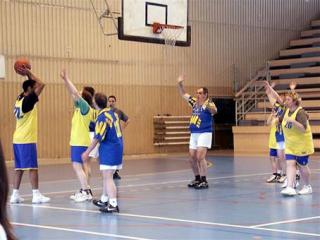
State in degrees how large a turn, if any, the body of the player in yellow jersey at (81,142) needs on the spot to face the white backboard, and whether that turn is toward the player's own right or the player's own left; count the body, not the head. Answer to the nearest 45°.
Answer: approximately 90° to the player's own right

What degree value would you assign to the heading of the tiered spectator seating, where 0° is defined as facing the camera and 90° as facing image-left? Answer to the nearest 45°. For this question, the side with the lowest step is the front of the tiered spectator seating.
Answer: approximately 45°

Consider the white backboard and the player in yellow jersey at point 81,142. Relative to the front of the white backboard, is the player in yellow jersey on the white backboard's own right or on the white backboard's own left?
on the white backboard's own right

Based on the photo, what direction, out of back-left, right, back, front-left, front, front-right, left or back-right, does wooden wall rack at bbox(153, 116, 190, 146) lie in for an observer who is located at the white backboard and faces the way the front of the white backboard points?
back-left

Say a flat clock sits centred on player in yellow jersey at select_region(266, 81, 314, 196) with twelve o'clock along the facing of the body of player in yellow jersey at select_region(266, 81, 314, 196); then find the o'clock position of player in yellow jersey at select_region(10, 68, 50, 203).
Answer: player in yellow jersey at select_region(10, 68, 50, 203) is roughly at 1 o'clock from player in yellow jersey at select_region(266, 81, 314, 196).

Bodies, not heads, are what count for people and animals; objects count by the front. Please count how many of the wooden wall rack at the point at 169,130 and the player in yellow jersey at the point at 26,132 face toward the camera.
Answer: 1

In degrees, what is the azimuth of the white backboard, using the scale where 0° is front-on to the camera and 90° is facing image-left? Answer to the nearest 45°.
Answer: approximately 315°

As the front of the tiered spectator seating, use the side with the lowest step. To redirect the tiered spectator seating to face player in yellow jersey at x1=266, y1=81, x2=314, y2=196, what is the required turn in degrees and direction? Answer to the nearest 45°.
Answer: approximately 45° to its left

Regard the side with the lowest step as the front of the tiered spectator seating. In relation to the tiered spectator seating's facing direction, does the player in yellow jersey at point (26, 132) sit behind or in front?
in front

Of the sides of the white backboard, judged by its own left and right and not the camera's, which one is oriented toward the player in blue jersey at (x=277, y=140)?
front

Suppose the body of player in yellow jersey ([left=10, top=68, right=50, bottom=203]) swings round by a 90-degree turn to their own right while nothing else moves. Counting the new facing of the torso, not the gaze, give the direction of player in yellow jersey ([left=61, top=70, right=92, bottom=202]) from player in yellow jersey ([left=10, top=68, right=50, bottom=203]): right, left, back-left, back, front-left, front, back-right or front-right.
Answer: front-left
